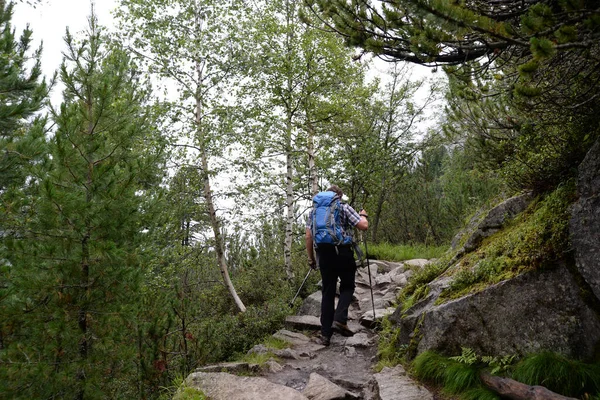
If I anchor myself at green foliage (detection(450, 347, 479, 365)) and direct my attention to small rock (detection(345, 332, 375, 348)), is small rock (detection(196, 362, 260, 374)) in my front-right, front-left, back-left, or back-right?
front-left

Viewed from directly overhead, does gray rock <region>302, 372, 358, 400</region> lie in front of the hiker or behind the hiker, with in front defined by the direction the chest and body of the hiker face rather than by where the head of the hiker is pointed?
behind

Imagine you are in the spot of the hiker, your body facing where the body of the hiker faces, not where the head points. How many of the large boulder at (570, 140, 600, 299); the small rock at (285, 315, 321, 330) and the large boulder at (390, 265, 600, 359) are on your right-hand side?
2

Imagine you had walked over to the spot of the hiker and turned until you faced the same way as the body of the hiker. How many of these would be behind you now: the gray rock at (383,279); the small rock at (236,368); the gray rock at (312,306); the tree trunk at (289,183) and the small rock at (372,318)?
1

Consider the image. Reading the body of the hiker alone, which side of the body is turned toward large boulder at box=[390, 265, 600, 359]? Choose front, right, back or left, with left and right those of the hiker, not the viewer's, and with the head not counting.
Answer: right

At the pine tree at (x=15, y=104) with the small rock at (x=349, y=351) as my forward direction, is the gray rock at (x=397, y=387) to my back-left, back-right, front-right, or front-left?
front-right

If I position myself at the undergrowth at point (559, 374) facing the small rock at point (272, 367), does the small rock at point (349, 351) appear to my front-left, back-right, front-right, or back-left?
front-right

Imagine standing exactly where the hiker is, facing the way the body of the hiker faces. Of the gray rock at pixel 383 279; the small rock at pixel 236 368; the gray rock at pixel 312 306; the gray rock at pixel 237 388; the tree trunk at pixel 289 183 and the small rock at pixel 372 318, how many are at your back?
2

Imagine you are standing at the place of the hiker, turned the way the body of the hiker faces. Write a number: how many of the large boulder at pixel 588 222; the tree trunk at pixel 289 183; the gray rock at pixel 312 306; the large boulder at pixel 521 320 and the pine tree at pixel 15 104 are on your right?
2

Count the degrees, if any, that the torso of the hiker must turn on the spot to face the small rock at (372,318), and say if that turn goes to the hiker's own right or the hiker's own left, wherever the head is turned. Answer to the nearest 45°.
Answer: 0° — they already face it

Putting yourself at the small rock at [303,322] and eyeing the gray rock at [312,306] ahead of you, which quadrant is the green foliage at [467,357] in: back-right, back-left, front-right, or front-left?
back-right

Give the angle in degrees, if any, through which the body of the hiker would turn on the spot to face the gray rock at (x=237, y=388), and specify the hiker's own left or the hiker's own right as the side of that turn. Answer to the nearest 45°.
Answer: approximately 180°

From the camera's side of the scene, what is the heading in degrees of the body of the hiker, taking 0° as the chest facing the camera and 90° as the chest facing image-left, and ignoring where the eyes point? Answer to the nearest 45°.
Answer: approximately 225°

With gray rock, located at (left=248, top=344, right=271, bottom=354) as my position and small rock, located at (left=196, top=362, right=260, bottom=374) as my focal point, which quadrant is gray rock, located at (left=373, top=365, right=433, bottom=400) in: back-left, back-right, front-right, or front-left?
front-left

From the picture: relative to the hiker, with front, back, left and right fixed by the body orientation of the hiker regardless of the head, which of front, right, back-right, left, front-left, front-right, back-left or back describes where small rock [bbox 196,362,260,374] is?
back
